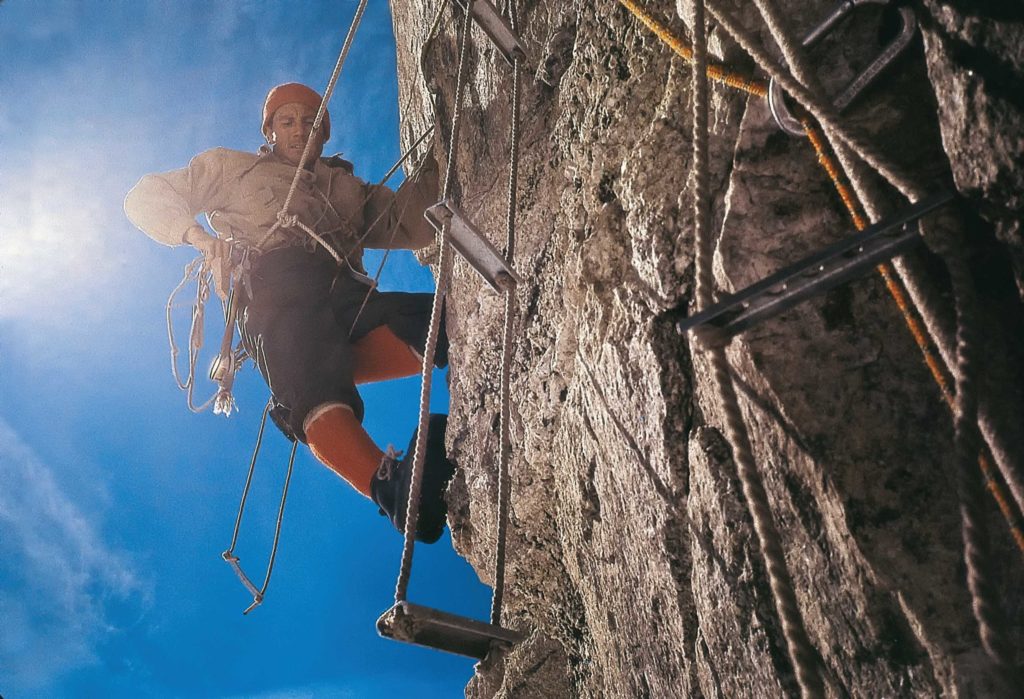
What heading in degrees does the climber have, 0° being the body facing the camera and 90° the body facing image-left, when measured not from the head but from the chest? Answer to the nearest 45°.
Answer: approximately 315°
